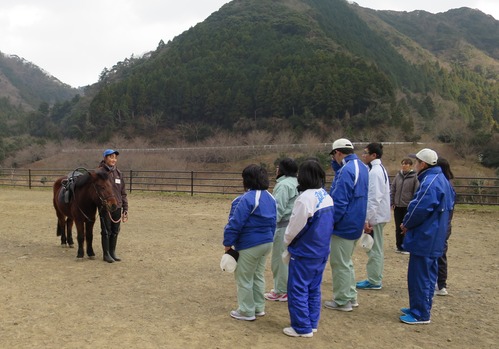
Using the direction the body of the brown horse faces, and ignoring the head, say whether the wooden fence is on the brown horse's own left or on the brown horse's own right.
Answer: on the brown horse's own left

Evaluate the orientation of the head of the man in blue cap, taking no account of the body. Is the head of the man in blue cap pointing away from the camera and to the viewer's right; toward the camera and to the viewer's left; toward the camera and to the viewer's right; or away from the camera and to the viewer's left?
toward the camera and to the viewer's right

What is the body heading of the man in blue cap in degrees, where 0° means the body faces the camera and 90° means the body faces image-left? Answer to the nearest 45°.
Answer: approximately 315°

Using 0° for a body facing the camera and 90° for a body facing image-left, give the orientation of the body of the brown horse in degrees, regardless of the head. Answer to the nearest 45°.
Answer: approximately 315°

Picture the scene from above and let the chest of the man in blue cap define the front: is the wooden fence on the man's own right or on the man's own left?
on the man's own left
